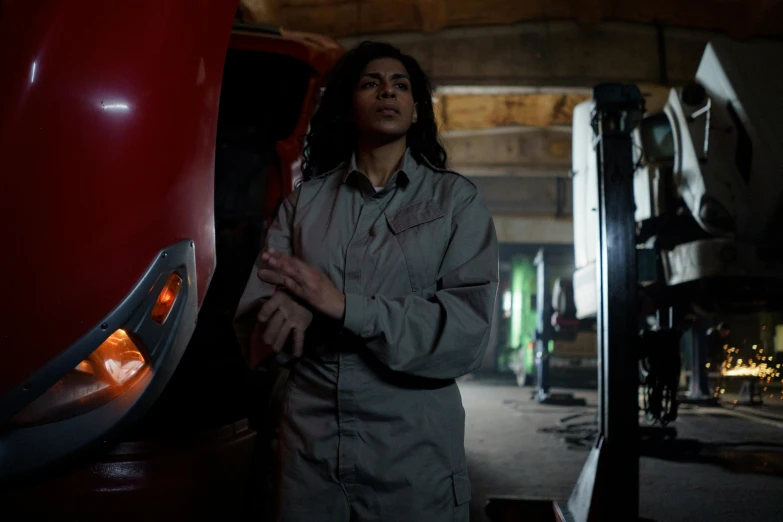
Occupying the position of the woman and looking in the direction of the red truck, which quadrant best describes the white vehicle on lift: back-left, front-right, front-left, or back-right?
back-right

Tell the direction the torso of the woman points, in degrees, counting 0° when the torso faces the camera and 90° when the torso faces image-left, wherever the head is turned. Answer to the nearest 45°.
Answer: approximately 0°

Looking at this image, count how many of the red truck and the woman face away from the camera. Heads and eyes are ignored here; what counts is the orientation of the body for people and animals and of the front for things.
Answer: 0

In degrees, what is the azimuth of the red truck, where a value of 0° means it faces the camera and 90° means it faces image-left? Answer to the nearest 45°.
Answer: approximately 45°

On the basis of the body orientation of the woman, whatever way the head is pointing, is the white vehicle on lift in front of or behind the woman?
behind
